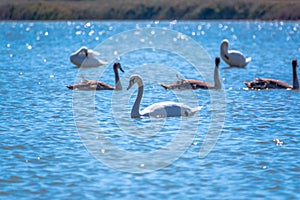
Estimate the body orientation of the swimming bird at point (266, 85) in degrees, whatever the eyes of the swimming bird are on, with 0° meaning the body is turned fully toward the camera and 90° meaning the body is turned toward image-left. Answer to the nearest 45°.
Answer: approximately 270°

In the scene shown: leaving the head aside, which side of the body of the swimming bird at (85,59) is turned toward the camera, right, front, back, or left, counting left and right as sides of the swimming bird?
left
